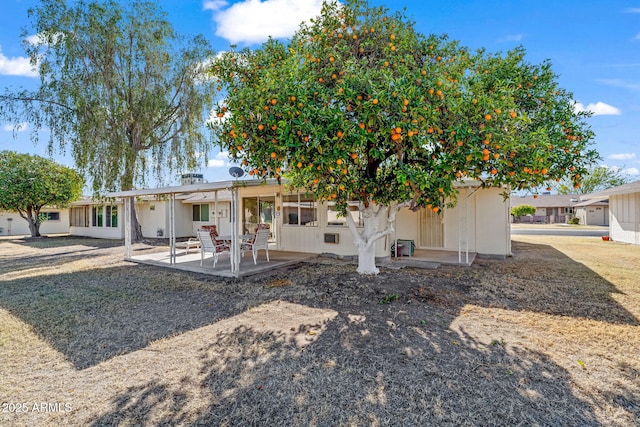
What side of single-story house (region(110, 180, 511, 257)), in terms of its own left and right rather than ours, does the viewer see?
back

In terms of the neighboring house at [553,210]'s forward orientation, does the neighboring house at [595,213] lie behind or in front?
in front

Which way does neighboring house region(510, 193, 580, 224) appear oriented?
toward the camera

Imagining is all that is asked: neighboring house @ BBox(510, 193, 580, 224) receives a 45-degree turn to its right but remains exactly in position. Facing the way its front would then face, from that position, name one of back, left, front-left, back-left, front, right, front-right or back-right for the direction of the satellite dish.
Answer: front-left

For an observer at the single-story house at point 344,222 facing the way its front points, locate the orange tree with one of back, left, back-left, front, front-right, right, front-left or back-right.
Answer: back

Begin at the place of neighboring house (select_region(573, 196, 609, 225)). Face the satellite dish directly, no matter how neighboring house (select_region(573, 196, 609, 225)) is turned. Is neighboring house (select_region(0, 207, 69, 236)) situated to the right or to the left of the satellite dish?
right
